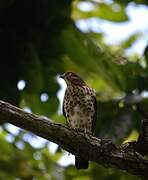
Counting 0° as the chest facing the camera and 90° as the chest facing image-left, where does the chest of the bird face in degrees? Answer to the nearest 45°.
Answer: approximately 45°
